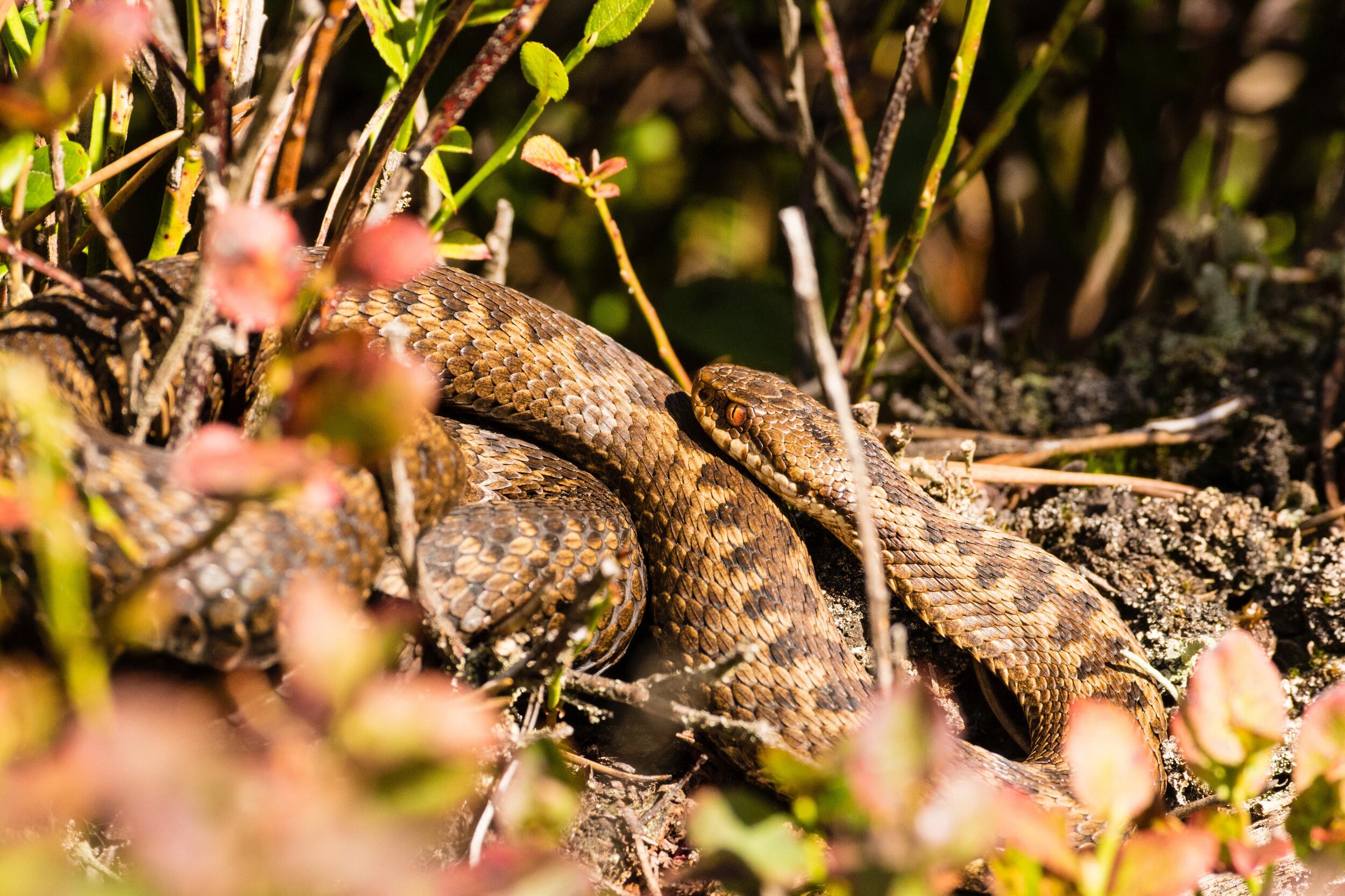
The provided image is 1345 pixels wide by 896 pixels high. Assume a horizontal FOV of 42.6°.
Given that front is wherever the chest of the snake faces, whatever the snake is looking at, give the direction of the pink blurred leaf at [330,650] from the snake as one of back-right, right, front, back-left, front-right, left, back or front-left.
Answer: left

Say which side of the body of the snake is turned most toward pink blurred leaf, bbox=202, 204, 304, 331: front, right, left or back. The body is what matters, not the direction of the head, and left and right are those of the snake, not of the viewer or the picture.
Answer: left

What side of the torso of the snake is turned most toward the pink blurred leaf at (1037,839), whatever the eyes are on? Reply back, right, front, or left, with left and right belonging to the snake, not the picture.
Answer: left

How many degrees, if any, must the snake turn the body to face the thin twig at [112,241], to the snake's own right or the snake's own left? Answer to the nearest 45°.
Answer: approximately 45° to the snake's own left

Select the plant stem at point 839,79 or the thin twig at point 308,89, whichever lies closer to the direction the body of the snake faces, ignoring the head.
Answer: the thin twig

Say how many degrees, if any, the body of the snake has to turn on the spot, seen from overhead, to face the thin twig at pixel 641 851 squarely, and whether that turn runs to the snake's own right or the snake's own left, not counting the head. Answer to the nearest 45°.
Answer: approximately 90° to the snake's own left
